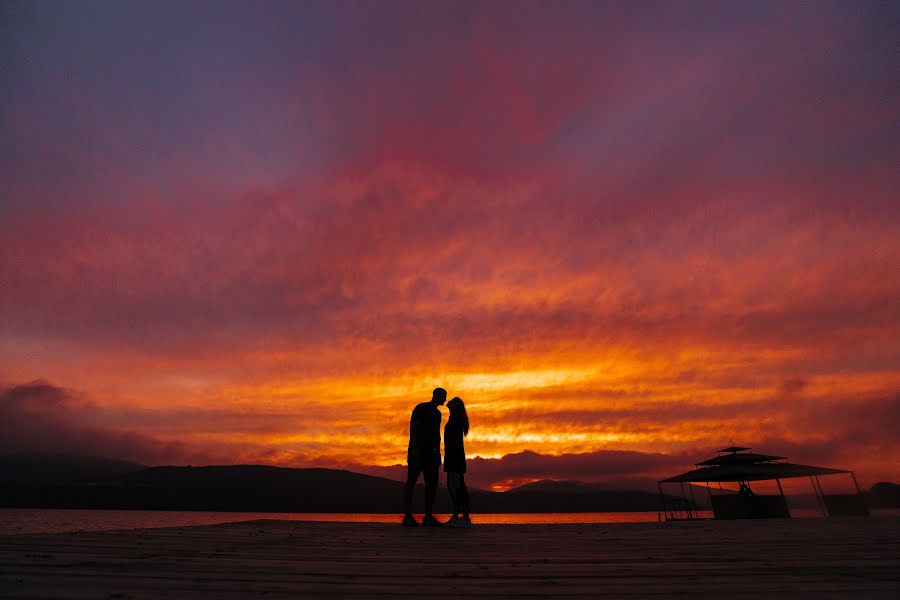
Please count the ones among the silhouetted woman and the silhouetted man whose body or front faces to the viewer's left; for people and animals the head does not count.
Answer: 1

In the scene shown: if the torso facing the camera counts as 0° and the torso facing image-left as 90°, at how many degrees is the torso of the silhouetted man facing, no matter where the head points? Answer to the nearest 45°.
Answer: approximately 270°

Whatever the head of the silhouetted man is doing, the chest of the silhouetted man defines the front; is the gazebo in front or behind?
in front

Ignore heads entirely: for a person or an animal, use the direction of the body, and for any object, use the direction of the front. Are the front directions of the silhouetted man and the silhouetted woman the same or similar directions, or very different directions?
very different directions

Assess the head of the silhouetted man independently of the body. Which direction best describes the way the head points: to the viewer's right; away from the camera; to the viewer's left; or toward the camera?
to the viewer's right

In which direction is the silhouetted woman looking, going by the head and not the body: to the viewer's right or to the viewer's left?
to the viewer's left

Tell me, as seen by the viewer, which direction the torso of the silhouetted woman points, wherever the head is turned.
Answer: to the viewer's left

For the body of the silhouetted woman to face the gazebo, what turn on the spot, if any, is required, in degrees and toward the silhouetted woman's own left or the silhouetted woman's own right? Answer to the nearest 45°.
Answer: approximately 135° to the silhouetted woman's own right
